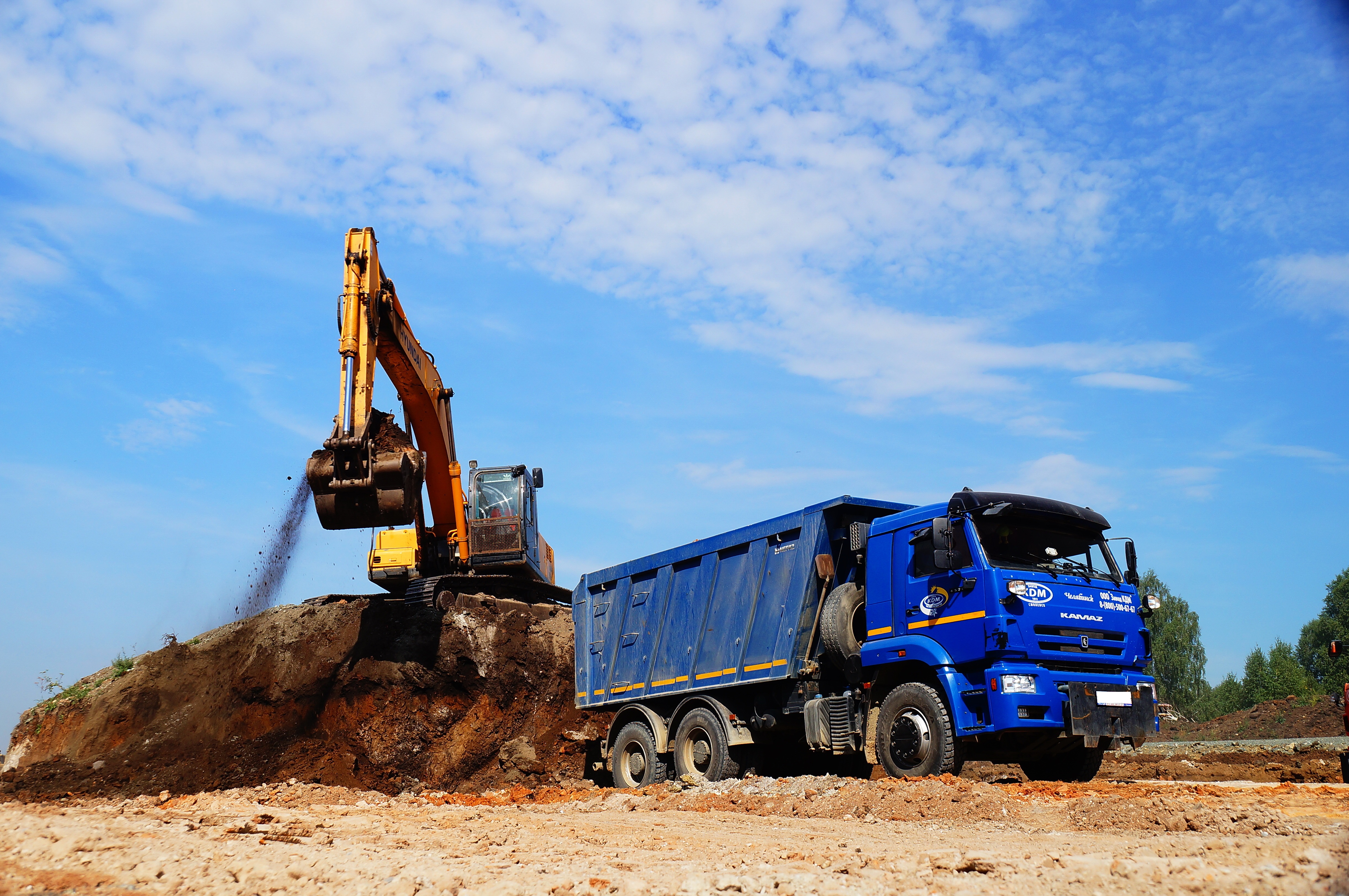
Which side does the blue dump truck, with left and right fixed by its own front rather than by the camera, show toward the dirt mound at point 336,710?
back

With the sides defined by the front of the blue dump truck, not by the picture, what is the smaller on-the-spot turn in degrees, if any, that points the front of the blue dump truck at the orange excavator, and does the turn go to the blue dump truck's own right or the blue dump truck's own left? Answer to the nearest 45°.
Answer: approximately 180°

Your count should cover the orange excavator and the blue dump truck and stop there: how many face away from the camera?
0

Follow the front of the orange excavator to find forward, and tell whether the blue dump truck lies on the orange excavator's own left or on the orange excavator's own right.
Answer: on the orange excavator's own left

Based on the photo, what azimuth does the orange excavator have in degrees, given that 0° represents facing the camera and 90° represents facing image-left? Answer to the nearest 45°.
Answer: approximately 45°

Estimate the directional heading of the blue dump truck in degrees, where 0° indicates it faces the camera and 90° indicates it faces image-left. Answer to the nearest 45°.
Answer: approximately 315°
